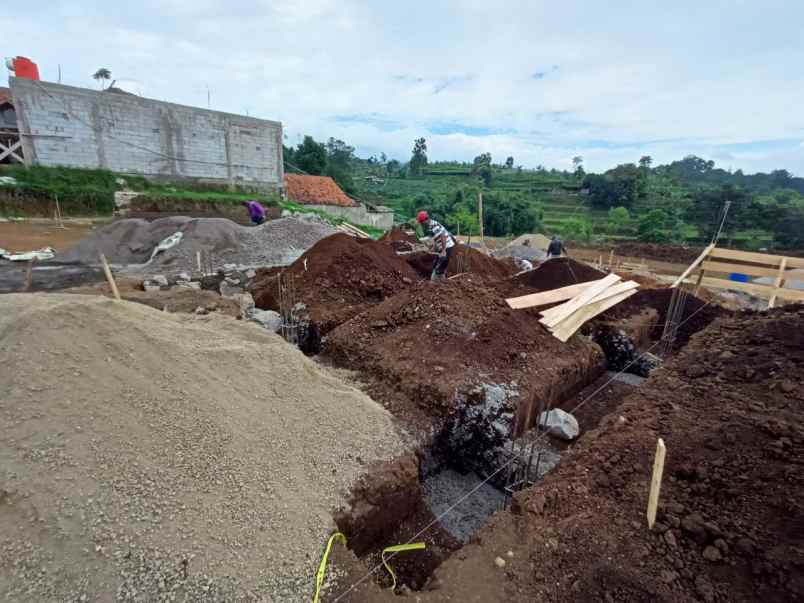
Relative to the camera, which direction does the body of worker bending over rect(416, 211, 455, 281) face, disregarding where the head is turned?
to the viewer's left

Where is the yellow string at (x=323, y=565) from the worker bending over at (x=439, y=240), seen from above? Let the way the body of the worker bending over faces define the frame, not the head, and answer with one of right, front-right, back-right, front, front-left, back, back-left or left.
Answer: left

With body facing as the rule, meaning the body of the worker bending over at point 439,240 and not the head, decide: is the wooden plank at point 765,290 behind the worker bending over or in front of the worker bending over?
behind

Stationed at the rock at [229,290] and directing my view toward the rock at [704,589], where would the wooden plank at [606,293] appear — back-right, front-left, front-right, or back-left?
front-left

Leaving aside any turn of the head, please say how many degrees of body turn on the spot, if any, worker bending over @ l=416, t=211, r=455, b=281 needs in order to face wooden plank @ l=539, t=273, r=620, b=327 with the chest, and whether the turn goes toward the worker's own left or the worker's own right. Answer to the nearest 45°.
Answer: approximately 135° to the worker's own left

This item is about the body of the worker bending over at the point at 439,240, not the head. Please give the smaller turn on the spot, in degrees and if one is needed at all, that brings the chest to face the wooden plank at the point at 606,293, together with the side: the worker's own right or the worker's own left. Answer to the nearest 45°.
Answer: approximately 180°

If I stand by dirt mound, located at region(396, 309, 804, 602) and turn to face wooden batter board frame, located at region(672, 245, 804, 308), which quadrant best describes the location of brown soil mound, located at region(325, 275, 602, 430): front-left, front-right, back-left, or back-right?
front-left

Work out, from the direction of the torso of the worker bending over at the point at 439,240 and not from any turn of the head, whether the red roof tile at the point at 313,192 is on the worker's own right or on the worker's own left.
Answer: on the worker's own right

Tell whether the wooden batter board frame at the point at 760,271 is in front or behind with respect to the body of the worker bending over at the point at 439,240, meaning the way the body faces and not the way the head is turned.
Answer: behind

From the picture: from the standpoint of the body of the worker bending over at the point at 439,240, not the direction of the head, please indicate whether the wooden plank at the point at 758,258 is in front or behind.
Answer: behind

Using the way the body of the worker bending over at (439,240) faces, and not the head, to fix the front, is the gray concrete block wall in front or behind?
in front

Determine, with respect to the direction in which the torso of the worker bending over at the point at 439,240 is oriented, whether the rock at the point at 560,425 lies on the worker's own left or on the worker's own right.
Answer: on the worker's own left

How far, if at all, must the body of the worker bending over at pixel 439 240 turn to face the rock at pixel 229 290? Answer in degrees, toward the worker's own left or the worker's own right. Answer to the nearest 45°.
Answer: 0° — they already face it

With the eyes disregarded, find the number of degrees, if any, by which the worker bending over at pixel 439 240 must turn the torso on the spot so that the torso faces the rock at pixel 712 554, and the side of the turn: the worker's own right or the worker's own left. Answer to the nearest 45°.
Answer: approximately 90° to the worker's own left

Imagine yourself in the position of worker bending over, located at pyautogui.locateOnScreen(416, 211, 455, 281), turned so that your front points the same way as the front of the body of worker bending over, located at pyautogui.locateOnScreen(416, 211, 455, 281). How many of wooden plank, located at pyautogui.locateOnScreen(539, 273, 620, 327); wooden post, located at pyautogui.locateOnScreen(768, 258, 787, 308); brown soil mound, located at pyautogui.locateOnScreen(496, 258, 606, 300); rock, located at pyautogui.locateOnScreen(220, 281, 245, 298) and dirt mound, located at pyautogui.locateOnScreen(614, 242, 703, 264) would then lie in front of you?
1

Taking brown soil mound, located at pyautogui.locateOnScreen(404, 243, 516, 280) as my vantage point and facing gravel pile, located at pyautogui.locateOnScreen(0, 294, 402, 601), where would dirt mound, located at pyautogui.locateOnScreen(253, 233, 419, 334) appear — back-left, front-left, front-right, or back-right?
front-right

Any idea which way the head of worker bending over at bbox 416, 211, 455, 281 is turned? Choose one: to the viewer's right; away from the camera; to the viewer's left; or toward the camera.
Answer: to the viewer's left
